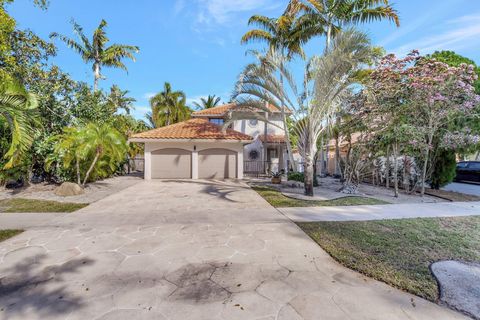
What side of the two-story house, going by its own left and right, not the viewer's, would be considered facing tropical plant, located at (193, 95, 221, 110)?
back

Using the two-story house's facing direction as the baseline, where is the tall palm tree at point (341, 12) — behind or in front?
in front

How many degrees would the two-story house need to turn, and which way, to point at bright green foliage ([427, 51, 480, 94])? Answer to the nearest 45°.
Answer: approximately 90° to its left

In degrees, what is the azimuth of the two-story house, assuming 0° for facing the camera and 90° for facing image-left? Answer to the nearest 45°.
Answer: approximately 0°

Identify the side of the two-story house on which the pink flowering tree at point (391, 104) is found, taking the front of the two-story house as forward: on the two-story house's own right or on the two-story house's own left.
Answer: on the two-story house's own left

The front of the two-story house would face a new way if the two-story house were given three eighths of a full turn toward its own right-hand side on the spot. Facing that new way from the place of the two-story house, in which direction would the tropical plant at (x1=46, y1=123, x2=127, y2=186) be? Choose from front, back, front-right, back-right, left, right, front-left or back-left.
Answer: left

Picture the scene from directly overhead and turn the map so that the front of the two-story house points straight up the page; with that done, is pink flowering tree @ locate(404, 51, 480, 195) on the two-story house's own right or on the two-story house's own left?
on the two-story house's own left

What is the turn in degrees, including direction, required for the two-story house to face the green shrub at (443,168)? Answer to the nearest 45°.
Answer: approximately 45° to its left

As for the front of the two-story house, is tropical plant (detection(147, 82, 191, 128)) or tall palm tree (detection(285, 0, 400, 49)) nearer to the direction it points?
the tall palm tree
